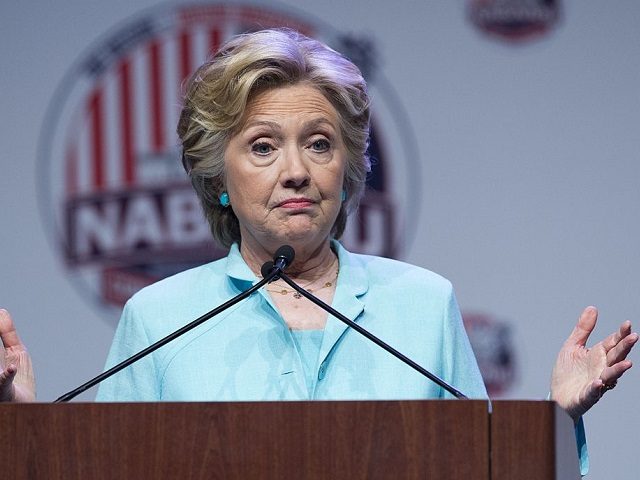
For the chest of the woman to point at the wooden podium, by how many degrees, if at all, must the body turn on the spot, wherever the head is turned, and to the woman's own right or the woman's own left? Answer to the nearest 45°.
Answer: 0° — they already face it
